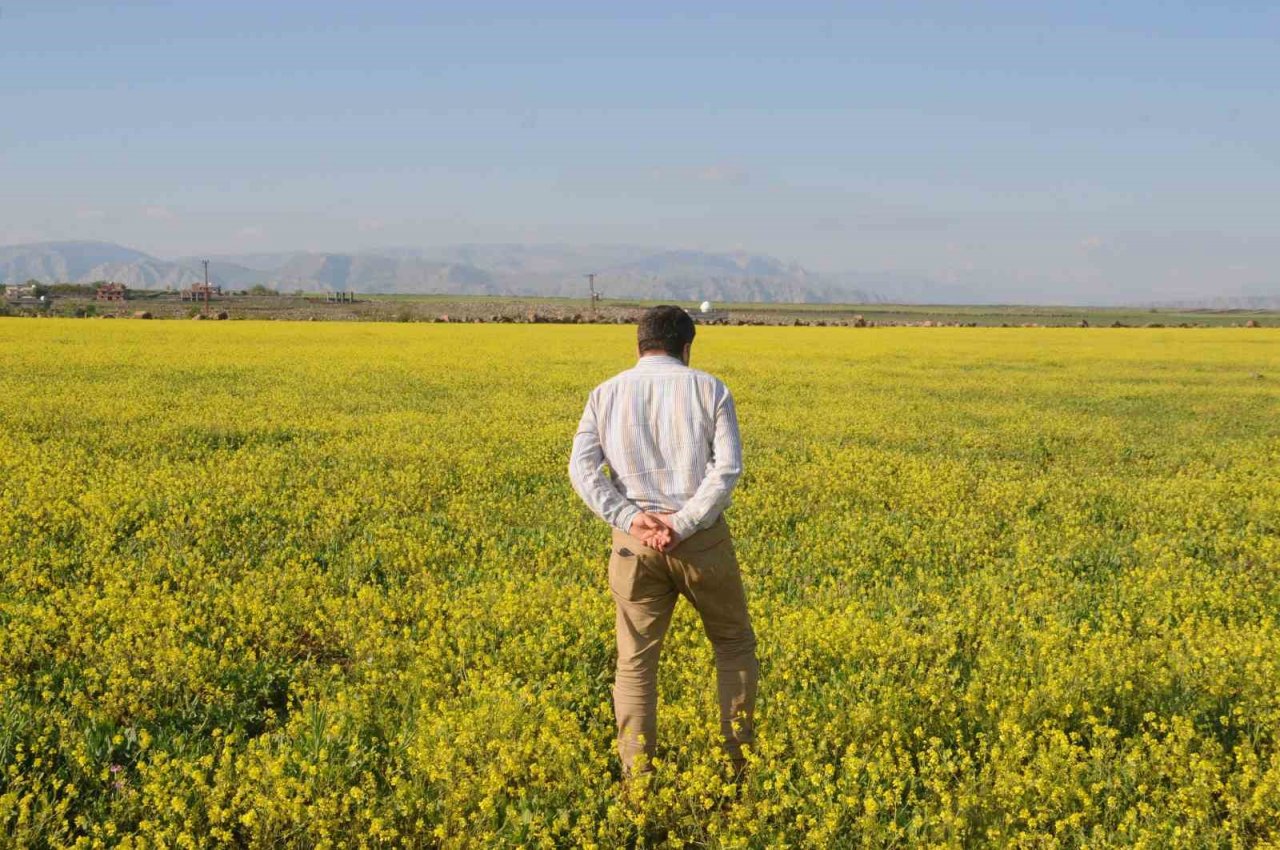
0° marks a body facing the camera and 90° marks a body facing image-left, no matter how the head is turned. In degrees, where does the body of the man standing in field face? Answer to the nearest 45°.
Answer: approximately 180°

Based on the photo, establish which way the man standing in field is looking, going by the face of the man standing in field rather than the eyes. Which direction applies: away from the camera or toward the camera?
away from the camera
